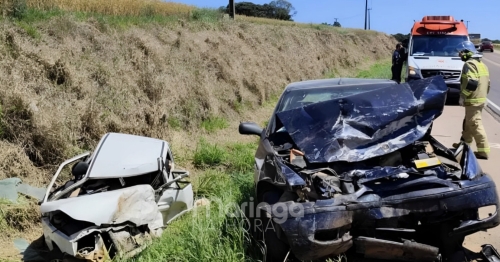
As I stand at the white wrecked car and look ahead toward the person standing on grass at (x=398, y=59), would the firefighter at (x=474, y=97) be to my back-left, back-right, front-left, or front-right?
front-right

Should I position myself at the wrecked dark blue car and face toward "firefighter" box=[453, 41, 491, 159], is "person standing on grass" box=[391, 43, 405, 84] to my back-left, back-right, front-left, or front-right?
front-left

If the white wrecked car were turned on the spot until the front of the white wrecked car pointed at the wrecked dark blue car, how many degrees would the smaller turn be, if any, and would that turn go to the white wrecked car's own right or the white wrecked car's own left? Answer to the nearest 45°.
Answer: approximately 90° to the white wrecked car's own left

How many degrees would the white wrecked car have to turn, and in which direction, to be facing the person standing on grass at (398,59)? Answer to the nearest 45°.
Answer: approximately 180°

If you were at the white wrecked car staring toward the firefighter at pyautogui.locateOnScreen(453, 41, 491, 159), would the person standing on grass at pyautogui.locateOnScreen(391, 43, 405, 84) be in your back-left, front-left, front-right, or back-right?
front-left

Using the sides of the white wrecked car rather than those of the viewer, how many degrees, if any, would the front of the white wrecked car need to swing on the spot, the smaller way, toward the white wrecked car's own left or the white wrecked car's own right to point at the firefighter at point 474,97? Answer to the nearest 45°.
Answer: approximately 135° to the white wrecked car's own left

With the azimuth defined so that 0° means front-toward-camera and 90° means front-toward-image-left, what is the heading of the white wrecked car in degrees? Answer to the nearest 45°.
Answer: approximately 45°

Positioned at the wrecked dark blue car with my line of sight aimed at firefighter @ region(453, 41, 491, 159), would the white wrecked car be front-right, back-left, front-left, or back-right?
back-left
